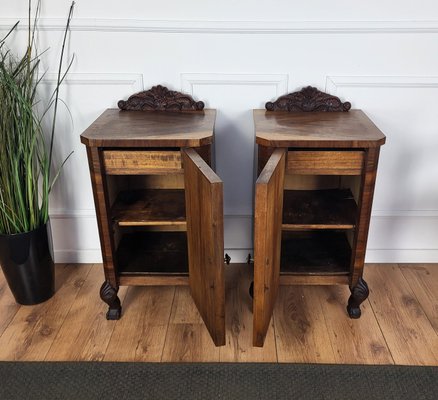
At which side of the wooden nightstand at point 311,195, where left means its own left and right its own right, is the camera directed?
front

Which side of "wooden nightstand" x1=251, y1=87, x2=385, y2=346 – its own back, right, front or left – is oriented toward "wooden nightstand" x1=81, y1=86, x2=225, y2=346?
right

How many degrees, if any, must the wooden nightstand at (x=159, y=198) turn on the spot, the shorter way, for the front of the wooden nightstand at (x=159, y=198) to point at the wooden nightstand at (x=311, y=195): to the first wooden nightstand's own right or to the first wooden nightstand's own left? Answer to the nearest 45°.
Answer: approximately 90° to the first wooden nightstand's own left

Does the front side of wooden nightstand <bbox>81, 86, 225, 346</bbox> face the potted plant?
no

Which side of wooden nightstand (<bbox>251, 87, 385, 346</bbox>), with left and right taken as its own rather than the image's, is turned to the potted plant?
right

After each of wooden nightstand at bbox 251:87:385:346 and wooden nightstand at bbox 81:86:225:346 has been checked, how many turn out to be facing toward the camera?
2

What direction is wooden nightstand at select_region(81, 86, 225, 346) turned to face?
toward the camera

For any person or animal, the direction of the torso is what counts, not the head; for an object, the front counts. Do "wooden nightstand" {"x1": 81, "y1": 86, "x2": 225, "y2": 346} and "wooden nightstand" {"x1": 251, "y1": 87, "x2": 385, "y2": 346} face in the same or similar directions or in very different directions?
same or similar directions
